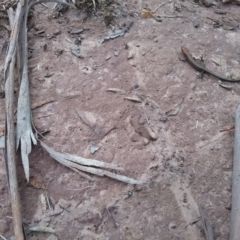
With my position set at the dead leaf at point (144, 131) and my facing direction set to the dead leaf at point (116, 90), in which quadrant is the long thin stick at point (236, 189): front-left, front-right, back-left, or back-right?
back-right

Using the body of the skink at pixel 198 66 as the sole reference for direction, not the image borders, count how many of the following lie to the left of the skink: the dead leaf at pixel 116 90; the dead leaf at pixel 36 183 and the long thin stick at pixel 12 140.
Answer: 3

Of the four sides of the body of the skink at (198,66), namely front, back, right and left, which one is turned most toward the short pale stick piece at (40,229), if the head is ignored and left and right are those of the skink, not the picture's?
left

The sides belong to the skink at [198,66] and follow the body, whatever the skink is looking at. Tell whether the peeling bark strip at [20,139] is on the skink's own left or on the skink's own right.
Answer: on the skink's own left

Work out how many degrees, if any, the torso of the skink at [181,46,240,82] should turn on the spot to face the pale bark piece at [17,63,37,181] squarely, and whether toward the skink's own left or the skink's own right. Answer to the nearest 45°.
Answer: approximately 90° to the skink's own left

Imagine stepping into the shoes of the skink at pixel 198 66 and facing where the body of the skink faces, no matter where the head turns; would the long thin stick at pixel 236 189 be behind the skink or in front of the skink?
behind

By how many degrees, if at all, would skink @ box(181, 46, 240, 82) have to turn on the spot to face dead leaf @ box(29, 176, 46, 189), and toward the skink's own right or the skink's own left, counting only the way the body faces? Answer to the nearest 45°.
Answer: approximately 90° to the skink's own left

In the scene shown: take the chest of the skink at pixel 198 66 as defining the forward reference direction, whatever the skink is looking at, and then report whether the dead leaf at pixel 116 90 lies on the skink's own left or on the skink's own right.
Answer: on the skink's own left

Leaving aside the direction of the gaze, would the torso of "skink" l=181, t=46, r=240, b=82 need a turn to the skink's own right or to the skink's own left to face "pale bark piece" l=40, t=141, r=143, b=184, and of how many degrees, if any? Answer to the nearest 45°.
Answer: approximately 90° to the skink's own left

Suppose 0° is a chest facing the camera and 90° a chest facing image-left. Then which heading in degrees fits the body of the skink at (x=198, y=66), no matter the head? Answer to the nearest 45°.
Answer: approximately 135°
